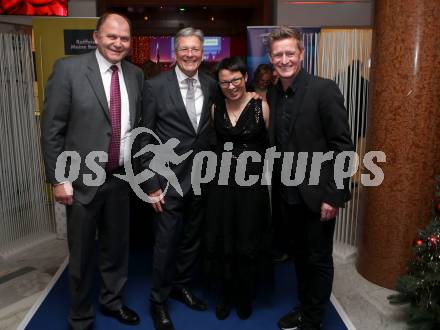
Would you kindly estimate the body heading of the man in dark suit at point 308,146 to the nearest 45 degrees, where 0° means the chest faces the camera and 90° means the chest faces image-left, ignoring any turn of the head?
approximately 45°

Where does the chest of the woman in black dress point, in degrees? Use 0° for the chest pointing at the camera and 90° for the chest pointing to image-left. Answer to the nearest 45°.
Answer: approximately 0°

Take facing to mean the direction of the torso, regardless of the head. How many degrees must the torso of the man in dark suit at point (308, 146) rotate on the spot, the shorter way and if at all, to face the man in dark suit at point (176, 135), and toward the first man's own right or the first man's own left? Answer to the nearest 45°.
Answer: approximately 45° to the first man's own right
